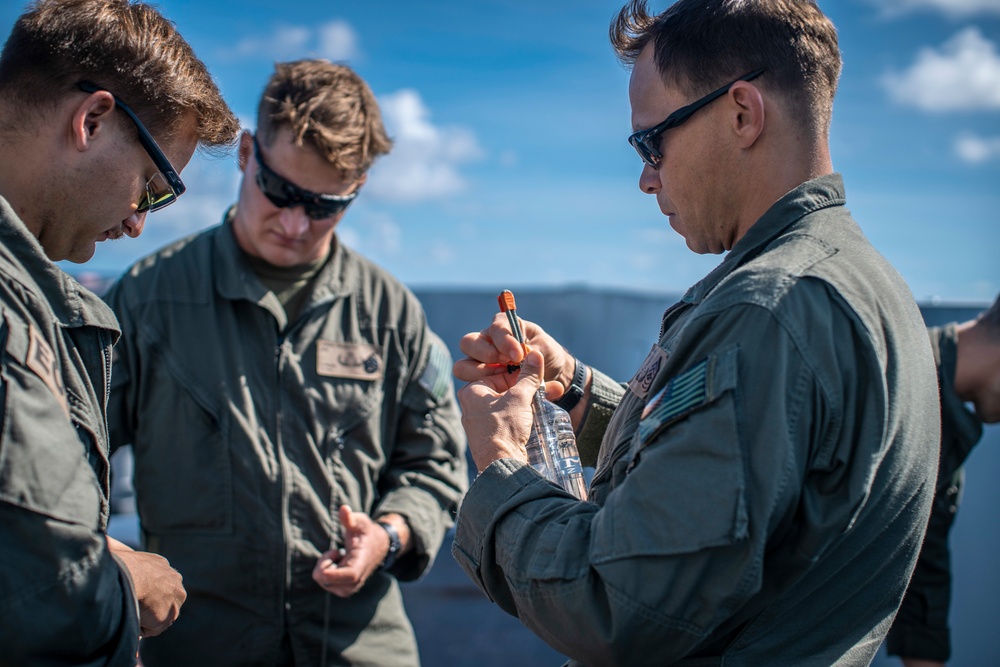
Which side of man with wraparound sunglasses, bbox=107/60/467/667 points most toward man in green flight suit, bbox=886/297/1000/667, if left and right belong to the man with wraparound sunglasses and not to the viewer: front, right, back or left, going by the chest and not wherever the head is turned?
left

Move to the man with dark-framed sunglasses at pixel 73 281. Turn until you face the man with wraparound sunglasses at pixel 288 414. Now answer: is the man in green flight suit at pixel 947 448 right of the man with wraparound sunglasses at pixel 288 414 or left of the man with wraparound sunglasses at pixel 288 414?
right

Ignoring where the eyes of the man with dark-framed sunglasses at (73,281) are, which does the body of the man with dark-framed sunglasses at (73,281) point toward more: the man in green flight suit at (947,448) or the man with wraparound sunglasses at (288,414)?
the man in green flight suit

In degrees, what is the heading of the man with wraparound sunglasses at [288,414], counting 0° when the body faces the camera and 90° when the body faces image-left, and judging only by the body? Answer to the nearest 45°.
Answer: approximately 0°

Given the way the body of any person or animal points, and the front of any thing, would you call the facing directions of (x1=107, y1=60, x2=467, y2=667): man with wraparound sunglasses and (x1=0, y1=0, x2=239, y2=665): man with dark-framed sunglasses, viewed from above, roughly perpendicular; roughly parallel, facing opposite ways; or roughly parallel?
roughly perpendicular

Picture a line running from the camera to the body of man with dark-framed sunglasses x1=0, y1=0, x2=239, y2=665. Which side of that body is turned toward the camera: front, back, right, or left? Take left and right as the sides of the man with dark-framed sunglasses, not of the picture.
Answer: right

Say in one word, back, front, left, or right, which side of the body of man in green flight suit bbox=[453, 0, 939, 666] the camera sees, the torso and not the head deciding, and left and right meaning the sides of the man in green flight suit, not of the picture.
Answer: left
